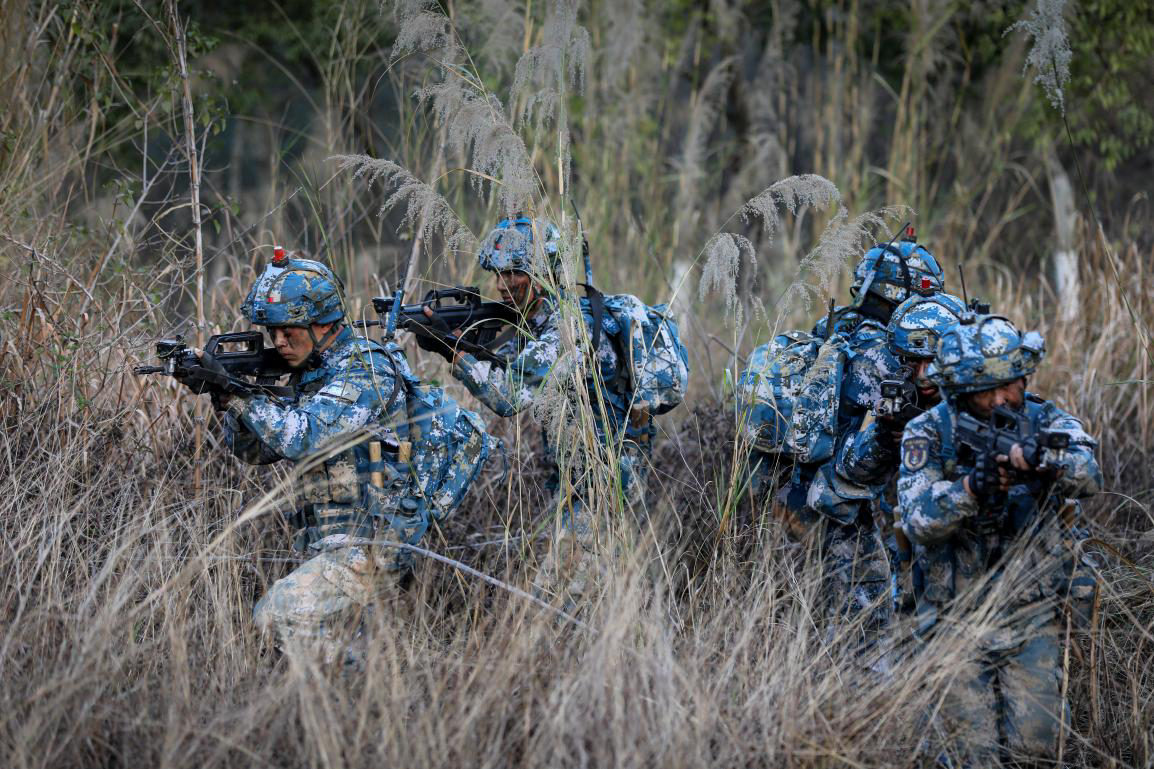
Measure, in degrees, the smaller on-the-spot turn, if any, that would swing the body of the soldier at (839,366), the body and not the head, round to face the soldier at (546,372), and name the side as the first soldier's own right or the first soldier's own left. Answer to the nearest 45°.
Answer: approximately 135° to the first soldier's own left

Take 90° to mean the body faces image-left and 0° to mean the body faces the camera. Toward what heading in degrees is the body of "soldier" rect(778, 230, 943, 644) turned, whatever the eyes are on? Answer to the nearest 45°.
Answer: approximately 225°

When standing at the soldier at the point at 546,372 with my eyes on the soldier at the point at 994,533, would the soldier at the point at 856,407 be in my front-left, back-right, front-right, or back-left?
front-left

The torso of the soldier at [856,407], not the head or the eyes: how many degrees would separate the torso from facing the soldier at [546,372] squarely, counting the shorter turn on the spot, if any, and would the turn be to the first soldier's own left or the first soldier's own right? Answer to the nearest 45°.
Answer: approximately 135° to the first soldier's own left
